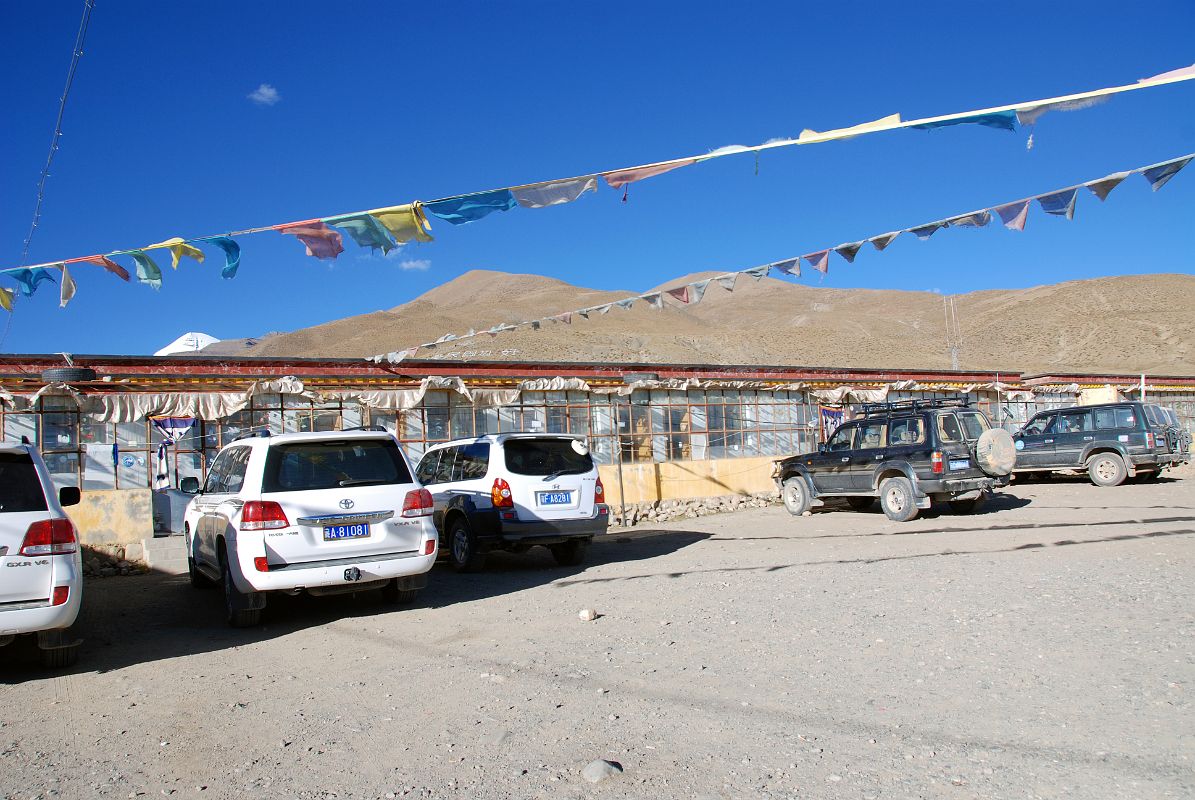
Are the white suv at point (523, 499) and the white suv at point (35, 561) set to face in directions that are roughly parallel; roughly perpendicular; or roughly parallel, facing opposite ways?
roughly parallel

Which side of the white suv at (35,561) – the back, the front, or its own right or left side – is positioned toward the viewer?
back

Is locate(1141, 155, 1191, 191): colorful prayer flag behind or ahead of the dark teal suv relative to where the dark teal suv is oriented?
behind

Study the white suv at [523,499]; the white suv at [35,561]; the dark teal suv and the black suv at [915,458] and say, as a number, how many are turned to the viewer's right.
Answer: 0

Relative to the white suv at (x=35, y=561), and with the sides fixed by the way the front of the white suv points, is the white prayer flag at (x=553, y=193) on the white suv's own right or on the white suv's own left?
on the white suv's own right

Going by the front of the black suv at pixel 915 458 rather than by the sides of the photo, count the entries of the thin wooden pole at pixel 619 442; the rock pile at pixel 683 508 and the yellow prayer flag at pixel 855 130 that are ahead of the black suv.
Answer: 2

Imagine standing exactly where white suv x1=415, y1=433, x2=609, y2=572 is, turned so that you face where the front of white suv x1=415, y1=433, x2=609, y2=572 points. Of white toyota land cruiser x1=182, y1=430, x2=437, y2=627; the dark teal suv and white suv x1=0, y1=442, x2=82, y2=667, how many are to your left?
2

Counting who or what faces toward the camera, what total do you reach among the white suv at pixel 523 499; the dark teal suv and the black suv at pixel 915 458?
0

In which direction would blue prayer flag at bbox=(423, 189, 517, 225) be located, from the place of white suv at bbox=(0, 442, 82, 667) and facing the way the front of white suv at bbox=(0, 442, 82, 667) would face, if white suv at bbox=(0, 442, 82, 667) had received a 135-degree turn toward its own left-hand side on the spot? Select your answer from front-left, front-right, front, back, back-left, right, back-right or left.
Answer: back-left

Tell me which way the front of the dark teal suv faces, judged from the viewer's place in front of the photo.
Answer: facing away from the viewer and to the left of the viewer

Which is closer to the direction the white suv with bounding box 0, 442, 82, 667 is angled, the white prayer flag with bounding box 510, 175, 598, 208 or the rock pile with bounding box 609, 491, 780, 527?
the rock pile

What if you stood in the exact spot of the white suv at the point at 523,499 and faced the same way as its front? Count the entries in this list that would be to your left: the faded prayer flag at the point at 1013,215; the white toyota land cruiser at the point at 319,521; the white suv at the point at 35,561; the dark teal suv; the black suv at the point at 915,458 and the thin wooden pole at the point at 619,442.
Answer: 2

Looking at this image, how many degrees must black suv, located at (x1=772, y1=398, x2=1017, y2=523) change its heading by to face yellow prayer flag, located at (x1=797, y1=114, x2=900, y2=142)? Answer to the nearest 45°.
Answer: approximately 135° to its left
